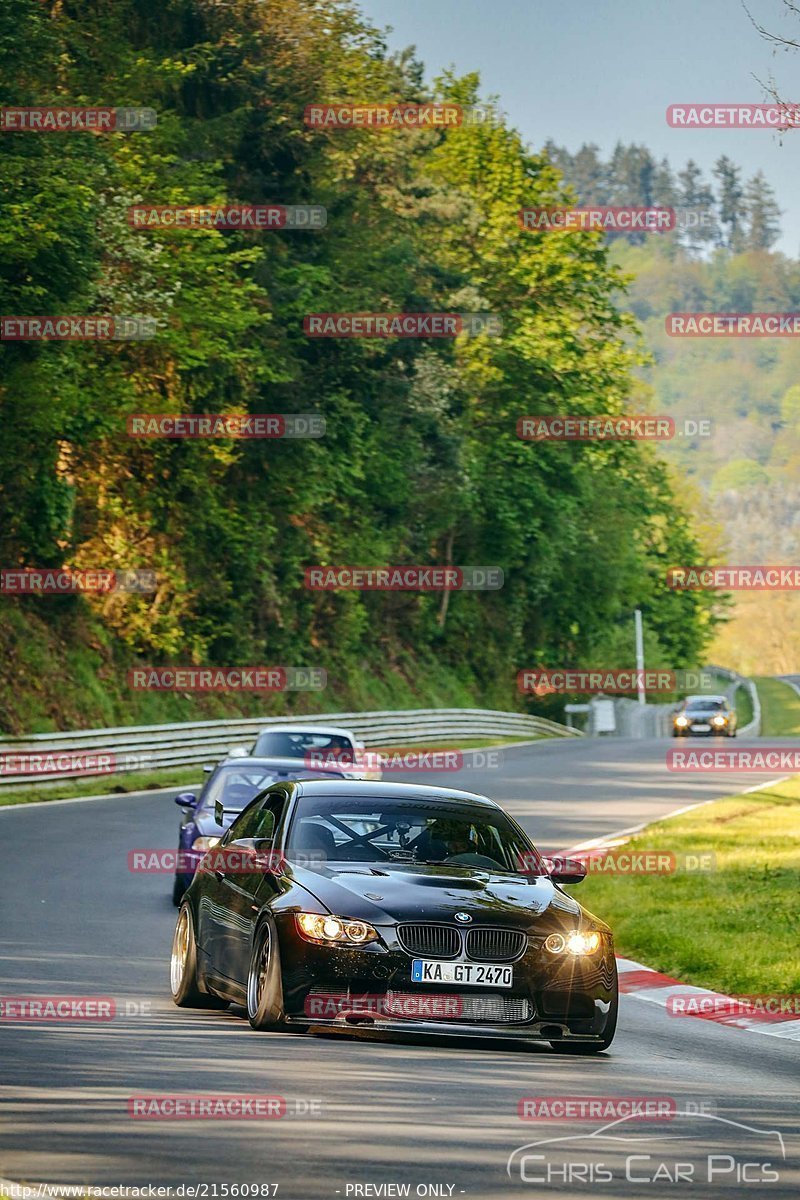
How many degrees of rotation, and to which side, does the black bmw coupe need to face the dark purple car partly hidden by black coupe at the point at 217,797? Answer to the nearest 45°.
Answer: approximately 135° to its left

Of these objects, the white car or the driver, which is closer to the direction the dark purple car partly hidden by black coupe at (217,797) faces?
the driver

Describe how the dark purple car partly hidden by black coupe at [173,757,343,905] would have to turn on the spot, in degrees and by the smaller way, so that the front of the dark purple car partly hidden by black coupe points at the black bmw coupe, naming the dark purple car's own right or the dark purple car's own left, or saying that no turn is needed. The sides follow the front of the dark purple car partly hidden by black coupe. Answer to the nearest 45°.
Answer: approximately 45° to the dark purple car's own right

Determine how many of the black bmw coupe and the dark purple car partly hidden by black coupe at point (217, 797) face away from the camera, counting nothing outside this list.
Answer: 0

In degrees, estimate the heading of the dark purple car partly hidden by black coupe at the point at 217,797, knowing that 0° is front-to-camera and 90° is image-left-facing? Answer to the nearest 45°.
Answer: approximately 315°

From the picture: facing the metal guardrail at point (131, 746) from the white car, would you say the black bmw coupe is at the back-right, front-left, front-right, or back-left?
back-left

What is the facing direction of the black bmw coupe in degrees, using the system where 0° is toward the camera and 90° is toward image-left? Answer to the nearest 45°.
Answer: approximately 315°

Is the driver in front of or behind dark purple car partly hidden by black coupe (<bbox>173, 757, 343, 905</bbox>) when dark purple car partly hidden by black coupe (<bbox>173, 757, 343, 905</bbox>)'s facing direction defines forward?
in front

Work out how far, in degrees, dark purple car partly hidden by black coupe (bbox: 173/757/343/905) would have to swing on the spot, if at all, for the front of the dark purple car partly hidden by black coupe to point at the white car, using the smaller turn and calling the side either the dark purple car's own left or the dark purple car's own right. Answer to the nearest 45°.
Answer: approximately 135° to the dark purple car's own left

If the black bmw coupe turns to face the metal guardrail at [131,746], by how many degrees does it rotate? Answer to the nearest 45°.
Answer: approximately 135° to its left

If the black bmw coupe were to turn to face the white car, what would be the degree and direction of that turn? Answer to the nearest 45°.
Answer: approximately 135° to its left
